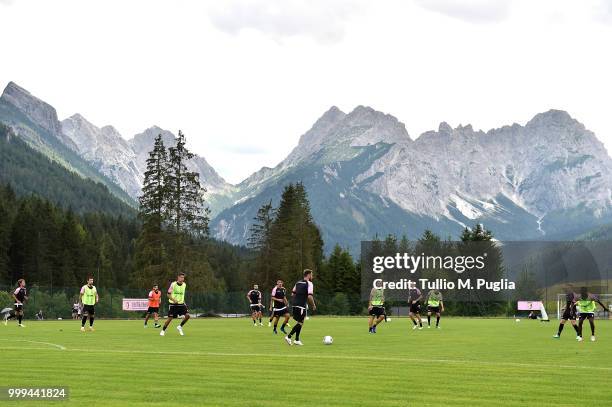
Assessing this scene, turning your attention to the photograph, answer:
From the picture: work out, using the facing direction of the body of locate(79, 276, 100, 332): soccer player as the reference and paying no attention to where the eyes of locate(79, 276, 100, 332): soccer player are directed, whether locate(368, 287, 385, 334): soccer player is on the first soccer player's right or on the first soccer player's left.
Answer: on the first soccer player's left

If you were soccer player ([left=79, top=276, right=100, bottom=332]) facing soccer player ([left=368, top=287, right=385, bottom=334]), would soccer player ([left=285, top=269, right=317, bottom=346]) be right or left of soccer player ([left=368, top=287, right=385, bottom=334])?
right

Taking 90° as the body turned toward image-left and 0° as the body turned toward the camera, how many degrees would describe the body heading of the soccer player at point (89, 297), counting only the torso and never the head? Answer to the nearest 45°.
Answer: approximately 0°

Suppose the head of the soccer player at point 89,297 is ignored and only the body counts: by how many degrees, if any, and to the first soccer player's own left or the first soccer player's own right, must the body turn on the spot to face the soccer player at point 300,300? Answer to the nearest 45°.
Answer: approximately 45° to the first soccer player's own left
